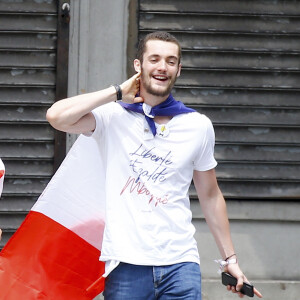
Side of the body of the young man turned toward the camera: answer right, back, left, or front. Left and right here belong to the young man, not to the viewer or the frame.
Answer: front
